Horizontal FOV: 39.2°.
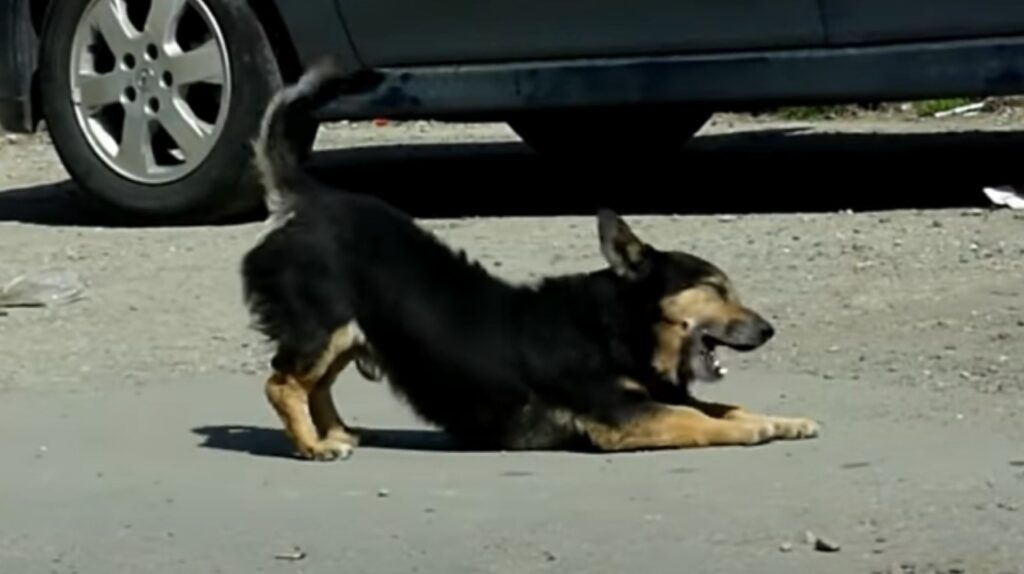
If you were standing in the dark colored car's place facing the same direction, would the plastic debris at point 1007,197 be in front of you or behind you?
behind

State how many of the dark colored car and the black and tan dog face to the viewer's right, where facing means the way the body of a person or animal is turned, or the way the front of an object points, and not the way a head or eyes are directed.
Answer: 1

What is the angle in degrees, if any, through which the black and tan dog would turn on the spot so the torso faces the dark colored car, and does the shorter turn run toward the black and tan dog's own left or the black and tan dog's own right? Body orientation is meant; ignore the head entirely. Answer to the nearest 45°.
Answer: approximately 90° to the black and tan dog's own left

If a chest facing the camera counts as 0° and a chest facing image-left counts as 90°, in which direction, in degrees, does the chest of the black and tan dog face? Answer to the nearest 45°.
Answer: approximately 270°

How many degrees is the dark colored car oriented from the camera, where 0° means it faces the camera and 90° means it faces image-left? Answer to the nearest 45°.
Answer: approximately 90°

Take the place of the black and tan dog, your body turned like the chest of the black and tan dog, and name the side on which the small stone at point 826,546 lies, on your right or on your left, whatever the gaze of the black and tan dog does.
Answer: on your right
